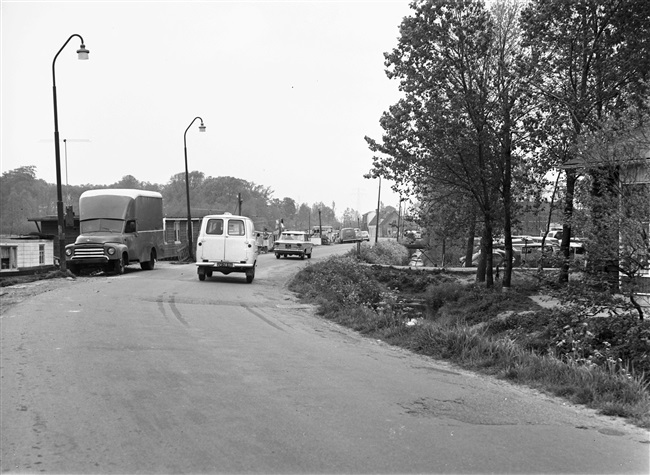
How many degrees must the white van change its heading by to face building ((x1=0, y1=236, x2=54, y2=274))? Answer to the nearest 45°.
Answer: approximately 45° to its left

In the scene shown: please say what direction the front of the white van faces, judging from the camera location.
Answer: facing away from the viewer

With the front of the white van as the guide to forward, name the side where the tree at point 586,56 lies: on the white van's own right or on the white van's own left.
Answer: on the white van's own right

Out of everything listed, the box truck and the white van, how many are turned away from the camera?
1

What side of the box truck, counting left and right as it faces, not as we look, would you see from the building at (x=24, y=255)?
right

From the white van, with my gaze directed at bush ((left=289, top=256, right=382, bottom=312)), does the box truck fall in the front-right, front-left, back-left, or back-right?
back-left

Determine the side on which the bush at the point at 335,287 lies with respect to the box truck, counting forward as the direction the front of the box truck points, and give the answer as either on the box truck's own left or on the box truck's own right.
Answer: on the box truck's own left

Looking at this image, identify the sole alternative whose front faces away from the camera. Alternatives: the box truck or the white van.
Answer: the white van

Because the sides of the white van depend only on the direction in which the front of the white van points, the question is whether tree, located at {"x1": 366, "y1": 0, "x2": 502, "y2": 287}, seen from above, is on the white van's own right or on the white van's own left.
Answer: on the white van's own right

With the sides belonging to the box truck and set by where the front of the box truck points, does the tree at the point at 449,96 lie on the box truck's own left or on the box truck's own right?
on the box truck's own left

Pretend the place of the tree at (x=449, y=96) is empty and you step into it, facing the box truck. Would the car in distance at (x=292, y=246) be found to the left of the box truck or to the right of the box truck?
right

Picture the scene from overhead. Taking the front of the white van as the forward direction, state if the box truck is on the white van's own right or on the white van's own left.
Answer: on the white van's own left

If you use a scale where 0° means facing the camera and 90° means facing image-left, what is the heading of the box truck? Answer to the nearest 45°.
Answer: approximately 45°

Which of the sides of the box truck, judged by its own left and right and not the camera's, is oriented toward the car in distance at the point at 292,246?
back
